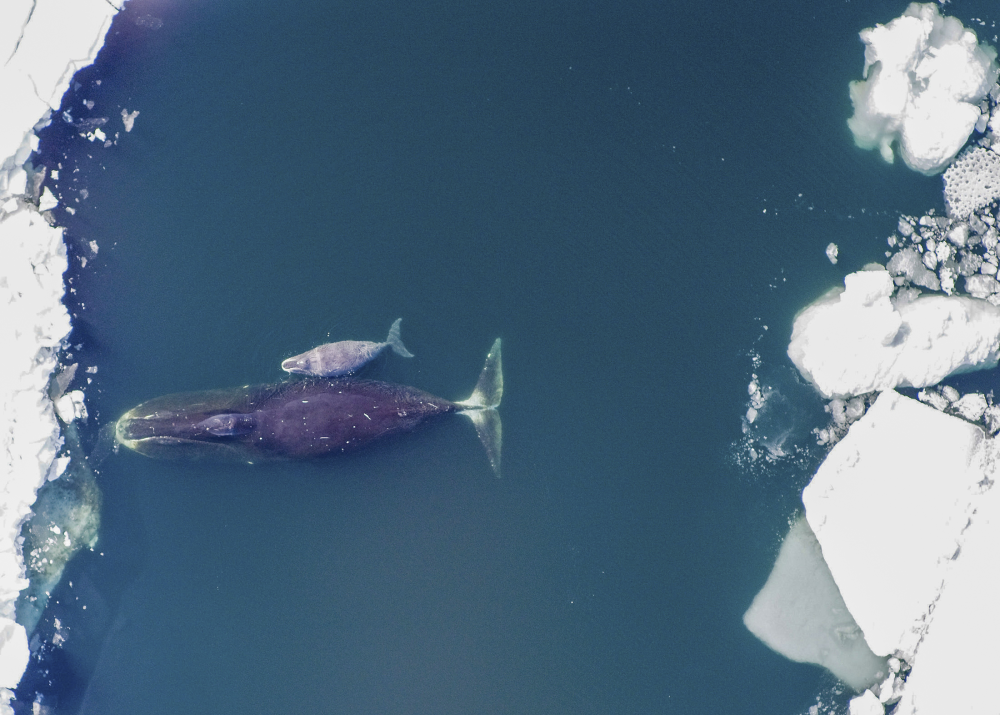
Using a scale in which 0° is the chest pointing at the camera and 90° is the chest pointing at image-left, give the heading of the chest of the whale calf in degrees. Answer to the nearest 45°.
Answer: approximately 90°

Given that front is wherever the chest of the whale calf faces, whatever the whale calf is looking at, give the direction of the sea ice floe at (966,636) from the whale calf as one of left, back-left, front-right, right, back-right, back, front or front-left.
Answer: back

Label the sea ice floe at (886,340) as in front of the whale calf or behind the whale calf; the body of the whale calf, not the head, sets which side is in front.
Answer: behind

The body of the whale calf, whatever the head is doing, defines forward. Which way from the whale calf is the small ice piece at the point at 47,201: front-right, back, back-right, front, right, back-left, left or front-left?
front

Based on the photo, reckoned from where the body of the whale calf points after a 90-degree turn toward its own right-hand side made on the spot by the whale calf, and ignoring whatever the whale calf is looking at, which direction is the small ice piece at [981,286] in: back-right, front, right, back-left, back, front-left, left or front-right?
right

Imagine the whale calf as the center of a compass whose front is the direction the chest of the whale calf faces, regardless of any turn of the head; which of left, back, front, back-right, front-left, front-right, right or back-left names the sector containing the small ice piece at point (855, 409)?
back

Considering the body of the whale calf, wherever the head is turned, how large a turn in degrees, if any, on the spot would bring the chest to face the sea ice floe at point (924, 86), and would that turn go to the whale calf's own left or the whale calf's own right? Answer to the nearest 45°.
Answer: approximately 180°

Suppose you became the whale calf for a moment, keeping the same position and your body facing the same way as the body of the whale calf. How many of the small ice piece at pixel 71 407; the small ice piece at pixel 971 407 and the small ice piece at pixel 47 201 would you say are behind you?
1

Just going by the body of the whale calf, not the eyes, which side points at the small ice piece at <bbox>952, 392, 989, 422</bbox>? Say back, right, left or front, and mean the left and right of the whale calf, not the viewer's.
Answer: back

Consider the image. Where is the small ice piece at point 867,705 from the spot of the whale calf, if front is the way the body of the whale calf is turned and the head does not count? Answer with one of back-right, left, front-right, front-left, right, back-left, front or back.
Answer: back

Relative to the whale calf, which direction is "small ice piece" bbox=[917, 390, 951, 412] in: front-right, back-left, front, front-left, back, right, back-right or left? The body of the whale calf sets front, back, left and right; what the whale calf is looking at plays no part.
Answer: back

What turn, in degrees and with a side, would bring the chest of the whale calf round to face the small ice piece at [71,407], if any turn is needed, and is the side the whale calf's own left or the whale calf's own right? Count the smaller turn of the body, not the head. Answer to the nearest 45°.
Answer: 0° — it already faces it

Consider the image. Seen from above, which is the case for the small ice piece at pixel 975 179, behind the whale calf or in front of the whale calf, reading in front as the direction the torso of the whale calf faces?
behind
